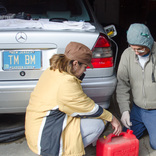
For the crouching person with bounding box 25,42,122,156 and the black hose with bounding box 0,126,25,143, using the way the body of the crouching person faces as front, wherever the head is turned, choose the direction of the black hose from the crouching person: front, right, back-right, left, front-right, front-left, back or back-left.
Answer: back-left

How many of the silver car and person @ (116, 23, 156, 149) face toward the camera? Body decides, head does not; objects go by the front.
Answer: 1

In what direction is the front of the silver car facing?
away from the camera

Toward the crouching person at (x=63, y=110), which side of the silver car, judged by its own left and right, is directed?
back

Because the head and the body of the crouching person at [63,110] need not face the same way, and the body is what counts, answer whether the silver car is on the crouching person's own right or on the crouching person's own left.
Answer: on the crouching person's own left

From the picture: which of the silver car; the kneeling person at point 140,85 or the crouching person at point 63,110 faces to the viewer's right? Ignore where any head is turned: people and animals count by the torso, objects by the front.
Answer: the crouching person

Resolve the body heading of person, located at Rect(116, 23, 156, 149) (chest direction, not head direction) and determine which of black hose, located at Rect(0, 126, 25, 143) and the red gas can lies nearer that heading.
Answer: the red gas can

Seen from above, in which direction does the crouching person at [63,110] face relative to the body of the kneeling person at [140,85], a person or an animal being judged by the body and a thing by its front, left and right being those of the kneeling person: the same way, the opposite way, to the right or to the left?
to the left

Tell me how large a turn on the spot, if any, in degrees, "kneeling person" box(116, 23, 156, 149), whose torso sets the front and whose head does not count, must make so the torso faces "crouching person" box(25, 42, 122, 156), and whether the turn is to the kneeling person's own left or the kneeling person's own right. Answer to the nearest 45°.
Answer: approximately 45° to the kneeling person's own right

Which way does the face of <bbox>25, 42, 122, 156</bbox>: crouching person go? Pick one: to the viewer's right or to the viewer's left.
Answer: to the viewer's right

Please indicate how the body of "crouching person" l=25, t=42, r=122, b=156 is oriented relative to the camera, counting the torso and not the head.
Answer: to the viewer's right

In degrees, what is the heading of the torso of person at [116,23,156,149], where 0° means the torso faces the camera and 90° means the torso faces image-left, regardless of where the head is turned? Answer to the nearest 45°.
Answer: approximately 0°
